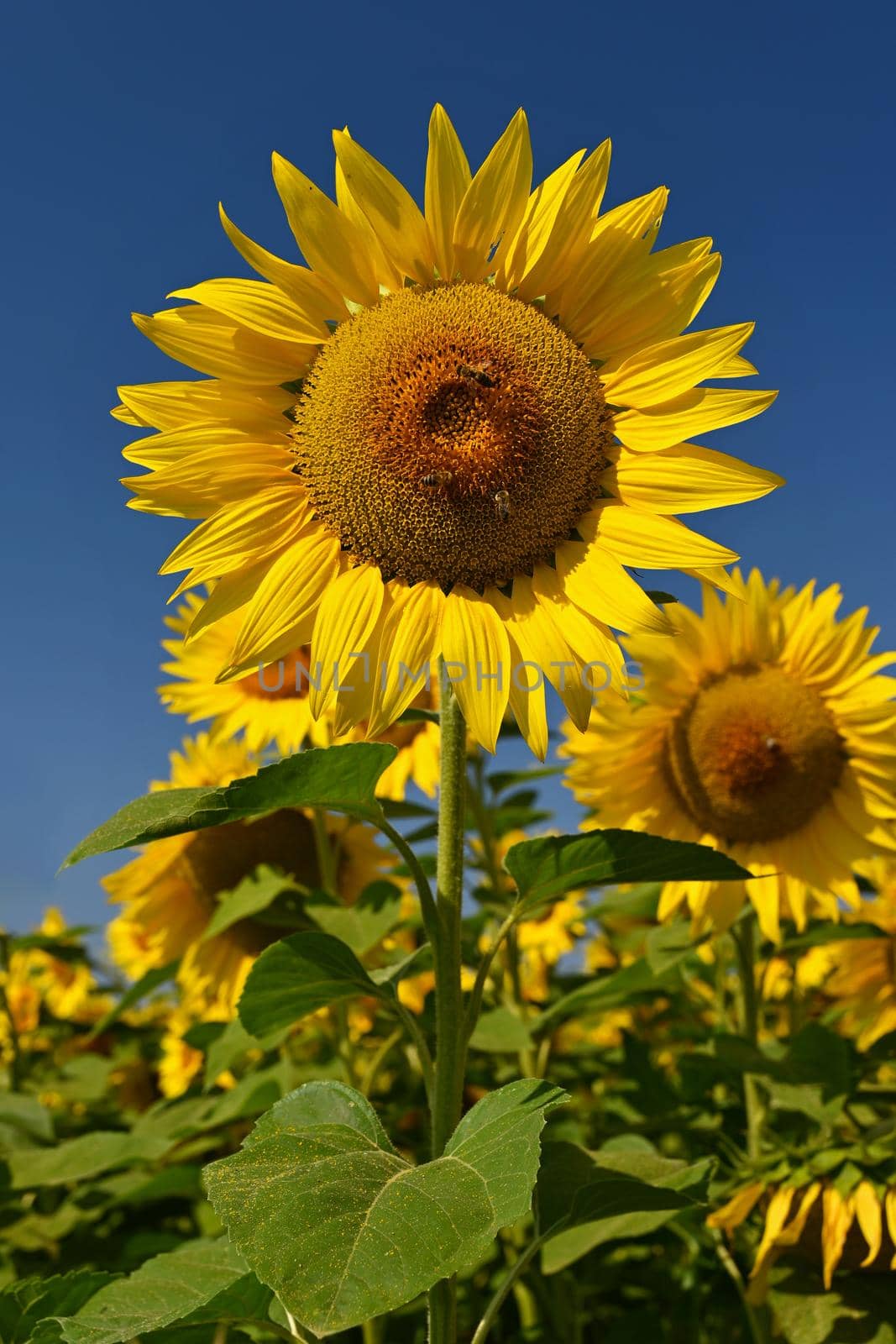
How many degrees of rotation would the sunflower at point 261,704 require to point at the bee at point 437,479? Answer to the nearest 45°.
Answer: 0° — it already faces it

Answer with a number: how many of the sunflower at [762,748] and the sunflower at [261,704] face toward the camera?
2

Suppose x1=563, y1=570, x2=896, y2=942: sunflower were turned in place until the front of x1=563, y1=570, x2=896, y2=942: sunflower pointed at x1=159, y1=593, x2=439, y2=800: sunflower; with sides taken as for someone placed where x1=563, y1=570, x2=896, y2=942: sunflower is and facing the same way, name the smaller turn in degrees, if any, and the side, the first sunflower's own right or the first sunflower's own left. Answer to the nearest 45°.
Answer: approximately 90° to the first sunflower's own right

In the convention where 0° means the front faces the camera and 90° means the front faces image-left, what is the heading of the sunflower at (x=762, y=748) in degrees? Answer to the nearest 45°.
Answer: approximately 0°

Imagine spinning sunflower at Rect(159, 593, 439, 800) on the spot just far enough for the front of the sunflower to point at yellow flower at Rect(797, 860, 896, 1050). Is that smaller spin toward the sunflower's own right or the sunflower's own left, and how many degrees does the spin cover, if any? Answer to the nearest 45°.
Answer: approximately 90° to the sunflower's own left

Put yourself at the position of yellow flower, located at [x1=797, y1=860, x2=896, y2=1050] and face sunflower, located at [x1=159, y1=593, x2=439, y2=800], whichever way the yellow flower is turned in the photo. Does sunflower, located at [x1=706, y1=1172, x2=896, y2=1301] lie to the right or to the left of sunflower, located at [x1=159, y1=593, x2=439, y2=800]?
left

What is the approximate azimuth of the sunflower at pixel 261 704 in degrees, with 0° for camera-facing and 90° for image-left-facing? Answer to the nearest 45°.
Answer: approximately 0°

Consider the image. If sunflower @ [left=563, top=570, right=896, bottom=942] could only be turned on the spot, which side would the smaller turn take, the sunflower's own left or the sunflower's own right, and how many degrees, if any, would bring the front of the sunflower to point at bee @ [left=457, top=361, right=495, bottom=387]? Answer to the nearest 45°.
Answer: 0° — it already faces it

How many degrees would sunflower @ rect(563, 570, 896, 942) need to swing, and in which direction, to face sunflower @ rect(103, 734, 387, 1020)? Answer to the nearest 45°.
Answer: approximately 90° to its right
